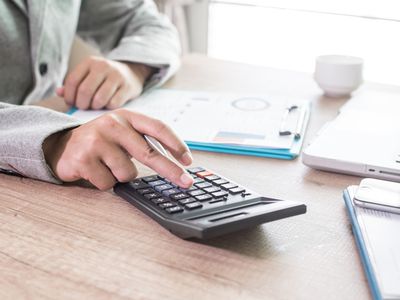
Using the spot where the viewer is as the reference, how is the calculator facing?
facing away from the viewer and to the left of the viewer

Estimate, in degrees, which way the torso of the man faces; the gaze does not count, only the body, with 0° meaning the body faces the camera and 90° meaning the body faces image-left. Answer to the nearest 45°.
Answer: approximately 315°

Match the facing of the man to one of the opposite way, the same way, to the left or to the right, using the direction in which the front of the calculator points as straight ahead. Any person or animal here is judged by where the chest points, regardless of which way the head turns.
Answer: the opposite way

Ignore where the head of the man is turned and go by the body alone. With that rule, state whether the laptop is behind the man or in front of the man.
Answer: in front

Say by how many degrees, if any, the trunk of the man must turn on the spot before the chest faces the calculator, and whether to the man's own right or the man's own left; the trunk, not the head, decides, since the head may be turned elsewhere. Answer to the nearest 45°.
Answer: approximately 45° to the man's own right
